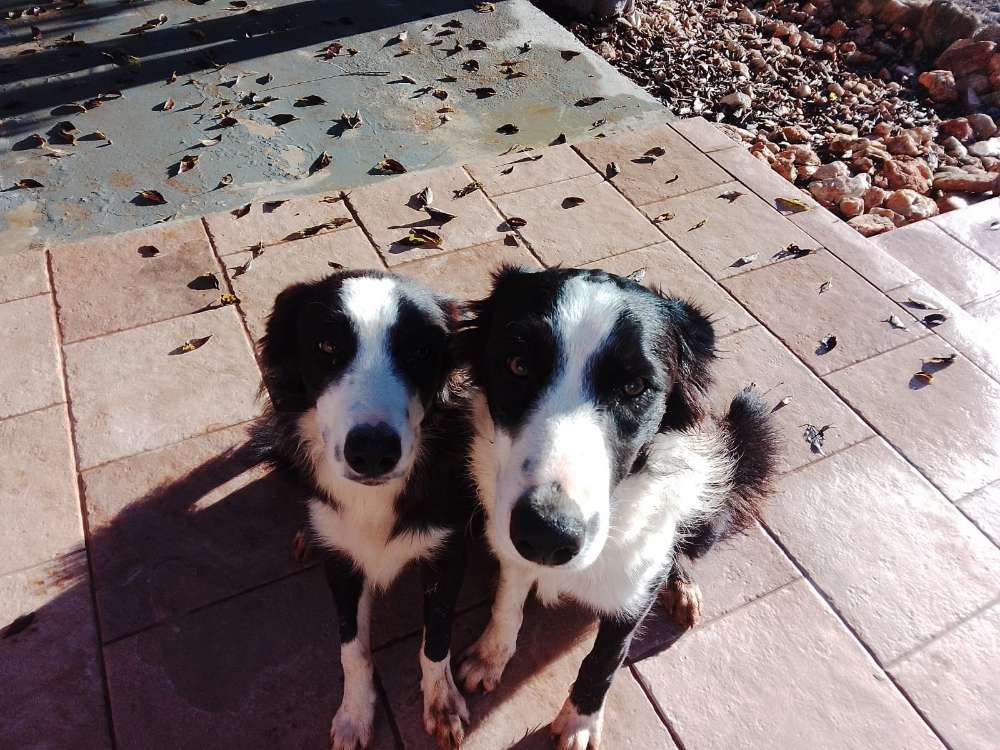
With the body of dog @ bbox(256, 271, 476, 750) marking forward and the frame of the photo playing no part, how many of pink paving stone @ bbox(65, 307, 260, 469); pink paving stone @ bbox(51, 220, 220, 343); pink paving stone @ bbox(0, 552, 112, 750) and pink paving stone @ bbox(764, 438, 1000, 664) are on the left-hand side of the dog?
1

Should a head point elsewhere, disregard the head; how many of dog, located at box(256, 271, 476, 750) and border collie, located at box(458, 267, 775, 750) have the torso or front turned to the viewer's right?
0

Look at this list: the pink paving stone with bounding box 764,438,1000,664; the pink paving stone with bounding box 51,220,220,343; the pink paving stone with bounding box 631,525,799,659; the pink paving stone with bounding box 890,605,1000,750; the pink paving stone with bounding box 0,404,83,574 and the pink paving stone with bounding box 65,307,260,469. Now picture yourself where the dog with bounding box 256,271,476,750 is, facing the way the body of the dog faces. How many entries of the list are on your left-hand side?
3

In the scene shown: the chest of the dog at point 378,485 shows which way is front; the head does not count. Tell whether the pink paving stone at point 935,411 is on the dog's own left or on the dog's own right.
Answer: on the dog's own left

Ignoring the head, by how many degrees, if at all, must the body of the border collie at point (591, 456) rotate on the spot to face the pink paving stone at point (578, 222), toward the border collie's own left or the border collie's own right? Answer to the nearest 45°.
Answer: approximately 135° to the border collie's own right

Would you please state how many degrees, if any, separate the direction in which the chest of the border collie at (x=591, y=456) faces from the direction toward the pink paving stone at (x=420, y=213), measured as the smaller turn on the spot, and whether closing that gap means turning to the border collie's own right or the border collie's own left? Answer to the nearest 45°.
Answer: approximately 90° to the border collie's own right

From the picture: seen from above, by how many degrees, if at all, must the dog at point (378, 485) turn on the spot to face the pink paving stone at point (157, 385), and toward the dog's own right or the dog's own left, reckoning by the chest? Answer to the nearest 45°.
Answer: approximately 135° to the dog's own right

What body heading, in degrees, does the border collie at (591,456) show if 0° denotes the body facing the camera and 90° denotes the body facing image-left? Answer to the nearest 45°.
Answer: approximately 45°

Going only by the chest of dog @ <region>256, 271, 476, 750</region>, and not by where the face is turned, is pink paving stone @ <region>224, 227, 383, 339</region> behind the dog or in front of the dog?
behind

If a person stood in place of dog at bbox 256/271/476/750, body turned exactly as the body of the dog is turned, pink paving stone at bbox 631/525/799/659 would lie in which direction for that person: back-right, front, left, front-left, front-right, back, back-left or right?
left

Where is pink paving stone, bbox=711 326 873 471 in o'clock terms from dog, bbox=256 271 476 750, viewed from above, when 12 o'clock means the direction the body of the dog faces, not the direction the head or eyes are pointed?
The pink paving stone is roughly at 8 o'clock from the dog.
